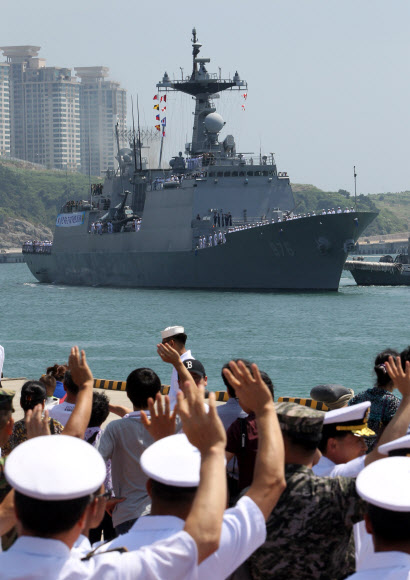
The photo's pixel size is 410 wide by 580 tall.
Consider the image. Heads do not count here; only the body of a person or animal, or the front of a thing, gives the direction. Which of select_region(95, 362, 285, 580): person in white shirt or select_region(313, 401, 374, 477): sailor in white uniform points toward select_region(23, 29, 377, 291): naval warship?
the person in white shirt

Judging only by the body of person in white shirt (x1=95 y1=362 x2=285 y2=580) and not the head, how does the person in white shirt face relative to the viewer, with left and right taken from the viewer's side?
facing away from the viewer

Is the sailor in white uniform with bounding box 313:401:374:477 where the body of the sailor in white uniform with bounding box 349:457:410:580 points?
yes

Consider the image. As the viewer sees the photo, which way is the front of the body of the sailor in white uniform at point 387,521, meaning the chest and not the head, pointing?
away from the camera

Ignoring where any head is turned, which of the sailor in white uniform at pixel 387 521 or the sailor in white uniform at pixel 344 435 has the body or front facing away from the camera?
the sailor in white uniform at pixel 387 521

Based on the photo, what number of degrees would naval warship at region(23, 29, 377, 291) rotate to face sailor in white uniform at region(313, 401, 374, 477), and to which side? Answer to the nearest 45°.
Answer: approximately 45° to its right

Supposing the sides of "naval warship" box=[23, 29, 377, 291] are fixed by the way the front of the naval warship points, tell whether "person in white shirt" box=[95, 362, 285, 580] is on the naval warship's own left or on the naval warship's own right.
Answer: on the naval warship's own right
